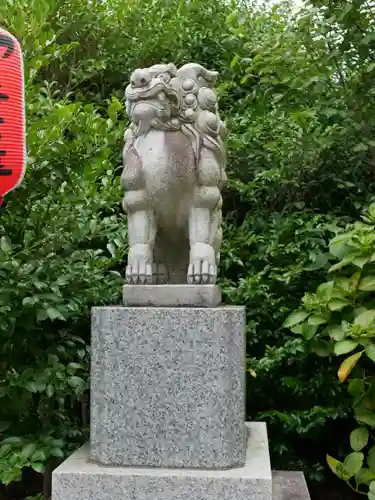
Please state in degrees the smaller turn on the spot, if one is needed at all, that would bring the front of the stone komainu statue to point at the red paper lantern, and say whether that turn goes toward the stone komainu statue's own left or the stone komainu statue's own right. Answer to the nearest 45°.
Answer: approximately 90° to the stone komainu statue's own right

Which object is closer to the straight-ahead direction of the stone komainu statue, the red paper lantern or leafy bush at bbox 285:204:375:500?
the red paper lantern

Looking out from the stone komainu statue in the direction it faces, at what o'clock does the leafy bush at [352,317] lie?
The leafy bush is roughly at 8 o'clock from the stone komainu statue.

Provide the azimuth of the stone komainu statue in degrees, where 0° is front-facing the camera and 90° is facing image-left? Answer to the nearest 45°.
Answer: approximately 0°
